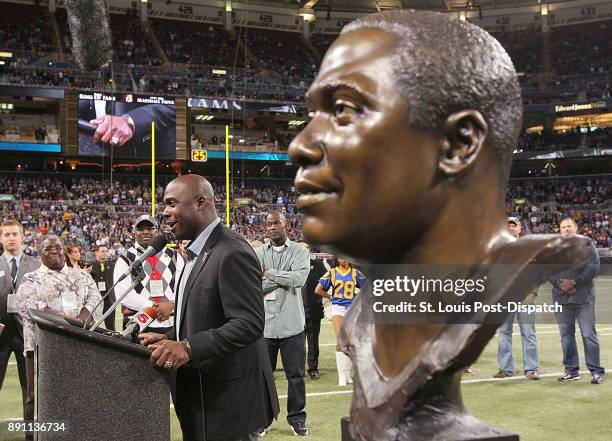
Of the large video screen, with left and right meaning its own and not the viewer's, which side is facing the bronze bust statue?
front

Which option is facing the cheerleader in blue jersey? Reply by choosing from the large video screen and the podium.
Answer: the large video screen

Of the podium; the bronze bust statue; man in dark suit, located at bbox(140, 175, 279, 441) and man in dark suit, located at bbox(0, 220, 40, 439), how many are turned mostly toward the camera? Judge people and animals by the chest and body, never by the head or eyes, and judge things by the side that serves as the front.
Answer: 1

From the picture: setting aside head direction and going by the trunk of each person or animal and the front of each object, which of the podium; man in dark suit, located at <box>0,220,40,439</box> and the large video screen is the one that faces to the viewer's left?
the podium

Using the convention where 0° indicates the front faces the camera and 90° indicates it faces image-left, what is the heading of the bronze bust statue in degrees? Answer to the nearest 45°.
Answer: approximately 90°

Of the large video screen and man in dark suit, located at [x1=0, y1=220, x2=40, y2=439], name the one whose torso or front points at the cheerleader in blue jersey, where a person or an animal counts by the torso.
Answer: the large video screen

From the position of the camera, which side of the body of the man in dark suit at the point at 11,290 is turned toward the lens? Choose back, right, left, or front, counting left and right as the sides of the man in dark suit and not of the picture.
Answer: front

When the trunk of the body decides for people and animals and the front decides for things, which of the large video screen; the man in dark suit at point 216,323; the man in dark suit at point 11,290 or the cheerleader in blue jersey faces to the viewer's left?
the man in dark suit at point 216,323

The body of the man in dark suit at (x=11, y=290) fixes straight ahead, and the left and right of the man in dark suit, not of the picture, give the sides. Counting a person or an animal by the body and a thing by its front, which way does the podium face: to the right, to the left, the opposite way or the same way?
to the right

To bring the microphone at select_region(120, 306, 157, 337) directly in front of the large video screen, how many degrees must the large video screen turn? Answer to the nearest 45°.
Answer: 0° — it already faces it

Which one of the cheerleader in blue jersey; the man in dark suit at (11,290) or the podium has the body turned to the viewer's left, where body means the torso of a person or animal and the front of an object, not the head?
the podium

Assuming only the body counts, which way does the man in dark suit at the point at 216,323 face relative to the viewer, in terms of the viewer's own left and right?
facing to the left of the viewer

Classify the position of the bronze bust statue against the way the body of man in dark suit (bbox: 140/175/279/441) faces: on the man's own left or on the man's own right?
on the man's own left

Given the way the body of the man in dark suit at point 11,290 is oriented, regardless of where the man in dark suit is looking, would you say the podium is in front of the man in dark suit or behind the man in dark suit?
in front

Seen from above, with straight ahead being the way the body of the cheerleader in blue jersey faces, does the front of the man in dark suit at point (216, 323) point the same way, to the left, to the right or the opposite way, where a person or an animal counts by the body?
to the right

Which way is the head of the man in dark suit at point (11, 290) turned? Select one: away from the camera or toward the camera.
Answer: toward the camera

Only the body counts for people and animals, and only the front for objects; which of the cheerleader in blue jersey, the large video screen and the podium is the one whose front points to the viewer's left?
the podium

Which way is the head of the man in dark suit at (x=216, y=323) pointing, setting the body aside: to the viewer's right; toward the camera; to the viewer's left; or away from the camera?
to the viewer's left
